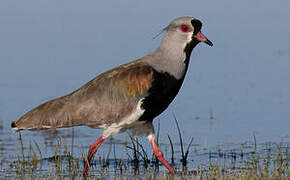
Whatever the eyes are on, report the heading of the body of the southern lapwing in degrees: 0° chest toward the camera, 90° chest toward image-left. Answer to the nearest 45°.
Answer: approximately 270°
